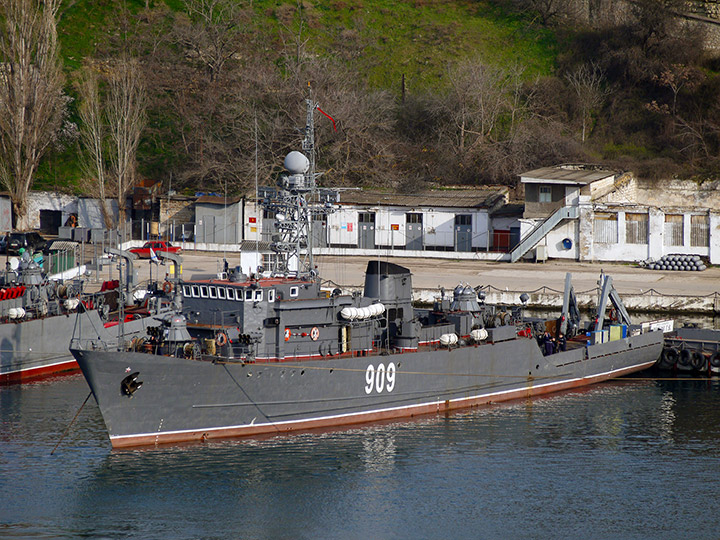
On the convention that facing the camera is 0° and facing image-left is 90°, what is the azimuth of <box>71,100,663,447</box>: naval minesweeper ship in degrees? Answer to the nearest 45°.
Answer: approximately 45°
